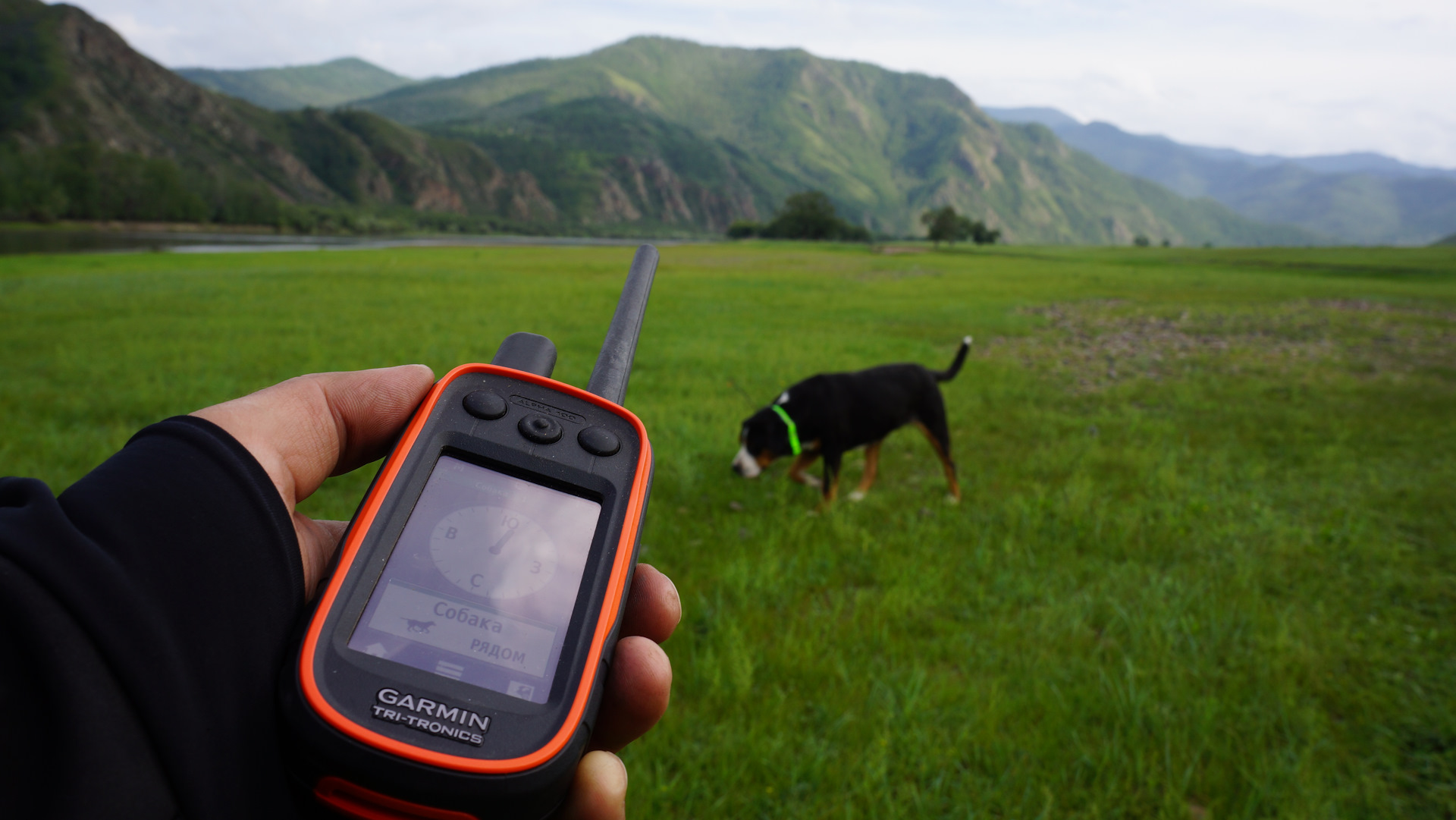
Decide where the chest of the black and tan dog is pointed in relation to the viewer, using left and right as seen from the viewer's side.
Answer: facing to the left of the viewer
